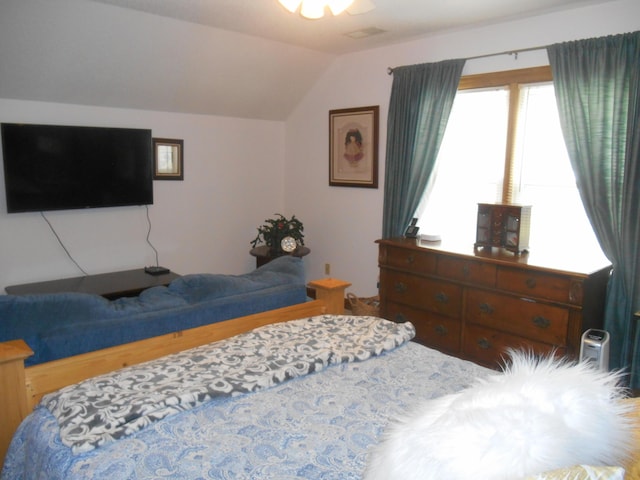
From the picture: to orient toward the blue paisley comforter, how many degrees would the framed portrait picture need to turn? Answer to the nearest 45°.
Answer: approximately 45° to its left

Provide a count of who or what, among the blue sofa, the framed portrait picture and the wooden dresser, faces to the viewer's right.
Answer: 0

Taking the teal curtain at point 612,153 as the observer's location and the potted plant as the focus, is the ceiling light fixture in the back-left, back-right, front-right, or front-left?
front-left

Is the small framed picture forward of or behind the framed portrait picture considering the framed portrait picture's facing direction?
forward

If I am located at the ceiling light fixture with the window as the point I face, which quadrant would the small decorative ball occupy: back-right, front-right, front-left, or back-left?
front-left

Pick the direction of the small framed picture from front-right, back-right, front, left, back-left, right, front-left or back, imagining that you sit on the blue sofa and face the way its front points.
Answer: front-right

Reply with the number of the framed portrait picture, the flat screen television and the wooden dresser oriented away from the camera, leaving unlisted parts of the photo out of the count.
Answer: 0

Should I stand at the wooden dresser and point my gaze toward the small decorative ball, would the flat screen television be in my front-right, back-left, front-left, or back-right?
front-left

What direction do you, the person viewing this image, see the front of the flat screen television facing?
facing the viewer and to the right of the viewer

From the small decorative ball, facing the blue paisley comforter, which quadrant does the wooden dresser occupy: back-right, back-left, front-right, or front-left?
front-left

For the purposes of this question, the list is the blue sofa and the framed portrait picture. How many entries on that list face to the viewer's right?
0

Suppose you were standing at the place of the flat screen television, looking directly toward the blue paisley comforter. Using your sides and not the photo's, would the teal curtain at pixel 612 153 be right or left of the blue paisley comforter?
left

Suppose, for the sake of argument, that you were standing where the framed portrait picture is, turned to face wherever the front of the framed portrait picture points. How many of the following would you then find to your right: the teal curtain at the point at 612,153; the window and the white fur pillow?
0

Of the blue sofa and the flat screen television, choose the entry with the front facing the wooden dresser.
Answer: the flat screen television

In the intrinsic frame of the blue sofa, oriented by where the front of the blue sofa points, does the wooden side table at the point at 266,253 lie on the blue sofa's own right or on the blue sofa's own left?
on the blue sofa's own right

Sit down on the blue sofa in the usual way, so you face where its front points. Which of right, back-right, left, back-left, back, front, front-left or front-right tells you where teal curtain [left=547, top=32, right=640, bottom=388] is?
back-right

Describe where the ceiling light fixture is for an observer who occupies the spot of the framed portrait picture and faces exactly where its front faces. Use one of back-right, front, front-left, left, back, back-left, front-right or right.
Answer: front-left
